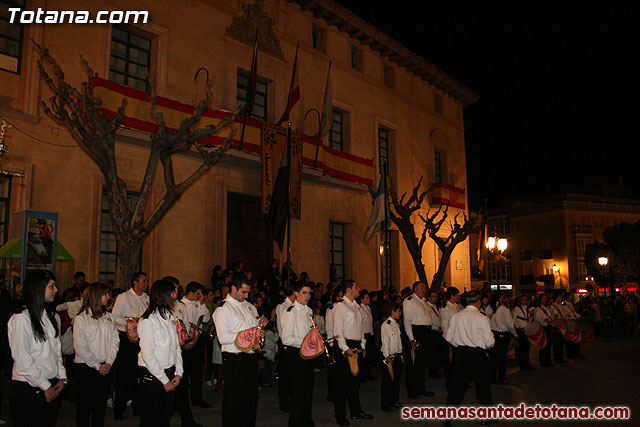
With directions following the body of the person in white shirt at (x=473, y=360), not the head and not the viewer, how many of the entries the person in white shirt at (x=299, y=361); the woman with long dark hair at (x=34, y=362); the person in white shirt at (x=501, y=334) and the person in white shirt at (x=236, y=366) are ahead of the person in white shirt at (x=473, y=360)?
1

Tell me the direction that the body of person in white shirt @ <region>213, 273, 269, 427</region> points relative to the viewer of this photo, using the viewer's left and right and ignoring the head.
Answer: facing the viewer and to the right of the viewer

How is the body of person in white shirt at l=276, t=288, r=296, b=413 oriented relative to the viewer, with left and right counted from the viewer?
facing to the right of the viewer

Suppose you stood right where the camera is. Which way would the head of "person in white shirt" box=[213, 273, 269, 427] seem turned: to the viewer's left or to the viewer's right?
to the viewer's right

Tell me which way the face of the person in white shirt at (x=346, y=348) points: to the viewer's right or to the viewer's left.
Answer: to the viewer's right

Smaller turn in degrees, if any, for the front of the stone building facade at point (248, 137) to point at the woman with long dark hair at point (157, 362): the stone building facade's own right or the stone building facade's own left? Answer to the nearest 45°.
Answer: approximately 45° to the stone building facade's own right

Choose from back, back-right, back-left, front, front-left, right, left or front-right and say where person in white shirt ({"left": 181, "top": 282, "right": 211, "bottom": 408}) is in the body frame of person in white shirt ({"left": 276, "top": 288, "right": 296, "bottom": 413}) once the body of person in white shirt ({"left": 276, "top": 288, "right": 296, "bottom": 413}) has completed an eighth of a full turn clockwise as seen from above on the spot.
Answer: back-right

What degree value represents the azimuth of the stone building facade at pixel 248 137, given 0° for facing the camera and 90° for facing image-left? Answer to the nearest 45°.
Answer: approximately 315°

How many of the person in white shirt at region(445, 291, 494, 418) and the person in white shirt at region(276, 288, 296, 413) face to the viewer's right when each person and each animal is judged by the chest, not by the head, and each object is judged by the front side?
1

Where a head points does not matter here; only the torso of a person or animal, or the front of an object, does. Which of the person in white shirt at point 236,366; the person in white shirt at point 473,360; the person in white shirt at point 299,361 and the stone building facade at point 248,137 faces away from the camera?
the person in white shirt at point 473,360

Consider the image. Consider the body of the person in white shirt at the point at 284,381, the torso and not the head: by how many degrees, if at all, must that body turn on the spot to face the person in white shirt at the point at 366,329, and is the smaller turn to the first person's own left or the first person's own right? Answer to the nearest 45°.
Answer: approximately 45° to the first person's own left

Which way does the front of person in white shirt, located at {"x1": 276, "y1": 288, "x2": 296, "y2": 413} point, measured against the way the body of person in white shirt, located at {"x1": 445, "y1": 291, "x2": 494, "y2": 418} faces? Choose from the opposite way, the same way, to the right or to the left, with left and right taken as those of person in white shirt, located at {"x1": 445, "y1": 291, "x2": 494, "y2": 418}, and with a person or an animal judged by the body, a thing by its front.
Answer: to the right

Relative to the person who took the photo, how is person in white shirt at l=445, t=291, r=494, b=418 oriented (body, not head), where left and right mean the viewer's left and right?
facing away from the viewer

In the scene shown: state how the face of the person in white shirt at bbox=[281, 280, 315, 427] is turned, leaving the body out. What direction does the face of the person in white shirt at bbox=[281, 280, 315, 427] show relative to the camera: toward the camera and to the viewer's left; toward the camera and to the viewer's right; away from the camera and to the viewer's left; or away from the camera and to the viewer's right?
toward the camera and to the viewer's right
